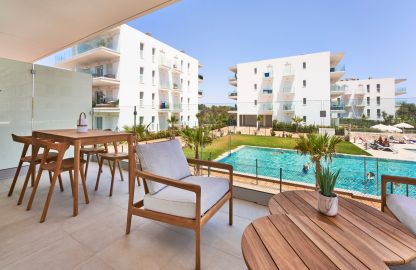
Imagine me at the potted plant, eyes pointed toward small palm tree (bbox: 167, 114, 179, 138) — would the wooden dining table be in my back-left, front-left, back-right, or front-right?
front-left

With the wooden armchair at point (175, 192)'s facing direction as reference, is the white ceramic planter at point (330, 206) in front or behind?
in front

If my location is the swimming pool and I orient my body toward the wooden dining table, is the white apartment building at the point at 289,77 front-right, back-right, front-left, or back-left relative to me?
back-right

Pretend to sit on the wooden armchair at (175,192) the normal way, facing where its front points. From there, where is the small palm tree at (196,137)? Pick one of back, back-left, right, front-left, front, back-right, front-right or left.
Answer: back-left

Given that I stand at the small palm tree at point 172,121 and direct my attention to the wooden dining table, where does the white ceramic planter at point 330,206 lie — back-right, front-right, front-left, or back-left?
front-left

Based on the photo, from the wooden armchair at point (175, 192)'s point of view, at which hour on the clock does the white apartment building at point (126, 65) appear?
The white apartment building is roughly at 7 o'clock from the wooden armchair.

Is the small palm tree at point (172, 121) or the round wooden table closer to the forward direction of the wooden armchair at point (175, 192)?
the round wooden table

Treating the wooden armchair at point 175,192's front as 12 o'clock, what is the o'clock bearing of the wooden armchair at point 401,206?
the wooden armchair at point 401,206 is roughly at 11 o'clock from the wooden armchair at point 175,192.

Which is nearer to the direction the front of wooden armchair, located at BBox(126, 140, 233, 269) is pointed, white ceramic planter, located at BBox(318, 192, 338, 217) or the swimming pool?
the white ceramic planter

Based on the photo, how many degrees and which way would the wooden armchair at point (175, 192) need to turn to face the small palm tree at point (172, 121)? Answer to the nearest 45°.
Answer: approximately 135° to its left

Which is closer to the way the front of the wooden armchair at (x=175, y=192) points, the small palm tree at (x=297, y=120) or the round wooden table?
the round wooden table

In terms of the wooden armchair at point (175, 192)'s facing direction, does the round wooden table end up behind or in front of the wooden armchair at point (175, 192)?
in front

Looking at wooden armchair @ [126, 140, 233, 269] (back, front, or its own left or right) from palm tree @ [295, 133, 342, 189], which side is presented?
left
